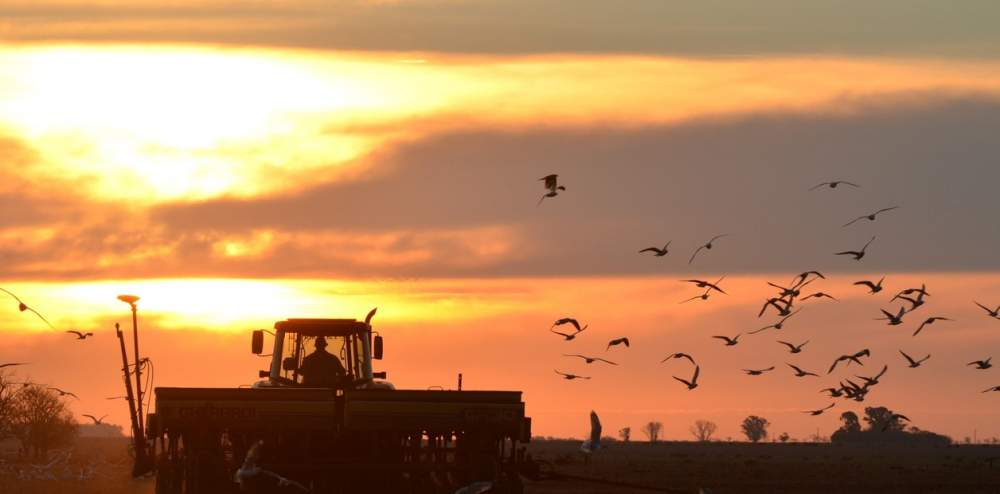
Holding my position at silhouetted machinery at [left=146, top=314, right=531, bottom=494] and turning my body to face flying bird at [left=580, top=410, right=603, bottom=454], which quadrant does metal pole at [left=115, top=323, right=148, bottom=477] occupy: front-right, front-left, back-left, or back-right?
back-left

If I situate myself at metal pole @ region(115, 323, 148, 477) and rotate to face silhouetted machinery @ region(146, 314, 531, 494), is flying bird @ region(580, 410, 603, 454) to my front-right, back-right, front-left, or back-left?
front-left

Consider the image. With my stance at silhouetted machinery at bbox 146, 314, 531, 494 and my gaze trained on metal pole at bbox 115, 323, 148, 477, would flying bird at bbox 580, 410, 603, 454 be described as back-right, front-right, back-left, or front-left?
back-right

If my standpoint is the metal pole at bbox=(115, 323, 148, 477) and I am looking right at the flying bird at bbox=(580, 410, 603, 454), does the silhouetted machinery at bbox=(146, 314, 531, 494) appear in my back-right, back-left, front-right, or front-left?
front-right
